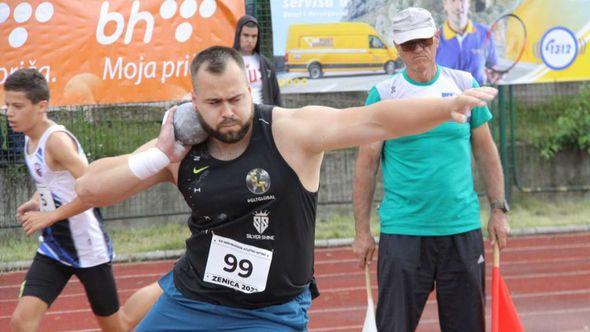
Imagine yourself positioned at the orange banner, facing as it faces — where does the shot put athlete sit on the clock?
The shot put athlete is roughly at 12 o'clock from the orange banner.

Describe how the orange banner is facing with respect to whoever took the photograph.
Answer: facing the viewer

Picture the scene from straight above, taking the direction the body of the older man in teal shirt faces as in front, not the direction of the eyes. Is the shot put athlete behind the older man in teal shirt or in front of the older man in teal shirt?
in front

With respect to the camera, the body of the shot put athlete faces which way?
toward the camera

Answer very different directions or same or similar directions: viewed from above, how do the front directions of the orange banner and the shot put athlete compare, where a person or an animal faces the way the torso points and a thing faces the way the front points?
same or similar directions

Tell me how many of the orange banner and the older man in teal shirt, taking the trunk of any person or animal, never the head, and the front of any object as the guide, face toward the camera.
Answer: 2

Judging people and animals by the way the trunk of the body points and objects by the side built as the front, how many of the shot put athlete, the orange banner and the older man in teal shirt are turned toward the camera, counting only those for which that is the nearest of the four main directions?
3

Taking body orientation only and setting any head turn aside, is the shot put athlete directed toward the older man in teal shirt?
no

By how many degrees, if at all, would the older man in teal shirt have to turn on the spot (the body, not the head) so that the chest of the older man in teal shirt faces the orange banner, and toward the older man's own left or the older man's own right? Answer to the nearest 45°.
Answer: approximately 135° to the older man's own right

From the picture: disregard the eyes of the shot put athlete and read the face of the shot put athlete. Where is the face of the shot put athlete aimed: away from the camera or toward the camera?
toward the camera
